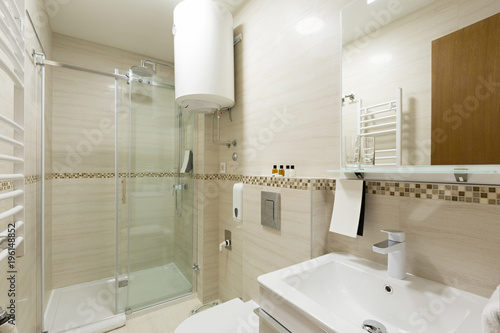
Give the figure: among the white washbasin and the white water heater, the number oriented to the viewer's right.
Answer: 0

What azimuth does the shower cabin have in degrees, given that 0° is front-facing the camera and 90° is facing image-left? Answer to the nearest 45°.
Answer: approximately 315°

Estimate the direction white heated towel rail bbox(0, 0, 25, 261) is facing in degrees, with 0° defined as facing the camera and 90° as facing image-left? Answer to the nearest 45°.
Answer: approximately 270°

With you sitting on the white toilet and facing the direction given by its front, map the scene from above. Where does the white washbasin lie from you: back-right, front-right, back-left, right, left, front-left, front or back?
left

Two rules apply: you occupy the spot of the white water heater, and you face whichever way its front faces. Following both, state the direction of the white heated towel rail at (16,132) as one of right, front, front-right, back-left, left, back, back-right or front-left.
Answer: front

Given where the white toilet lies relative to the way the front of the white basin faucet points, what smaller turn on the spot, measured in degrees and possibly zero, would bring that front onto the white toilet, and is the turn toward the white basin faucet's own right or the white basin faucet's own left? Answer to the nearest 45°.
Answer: approximately 45° to the white basin faucet's own right

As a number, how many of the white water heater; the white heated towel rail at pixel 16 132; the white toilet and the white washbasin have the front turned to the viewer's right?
1

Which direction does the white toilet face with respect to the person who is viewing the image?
facing the viewer and to the left of the viewer

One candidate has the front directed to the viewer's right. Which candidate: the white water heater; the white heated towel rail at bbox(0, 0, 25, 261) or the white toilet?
the white heated towel rail

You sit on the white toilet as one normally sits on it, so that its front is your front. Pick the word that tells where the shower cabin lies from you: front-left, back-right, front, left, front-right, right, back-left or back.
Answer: right

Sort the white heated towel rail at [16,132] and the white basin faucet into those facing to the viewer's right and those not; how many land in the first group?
1

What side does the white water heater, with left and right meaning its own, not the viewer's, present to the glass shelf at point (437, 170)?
left

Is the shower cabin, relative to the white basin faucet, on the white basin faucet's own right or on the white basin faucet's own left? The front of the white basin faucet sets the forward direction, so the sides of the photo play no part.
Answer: on the white basin faucet's own right

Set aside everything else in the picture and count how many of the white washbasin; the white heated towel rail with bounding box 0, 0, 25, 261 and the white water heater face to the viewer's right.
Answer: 1

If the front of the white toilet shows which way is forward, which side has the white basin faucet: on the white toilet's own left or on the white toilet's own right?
on the white toilet's own left
